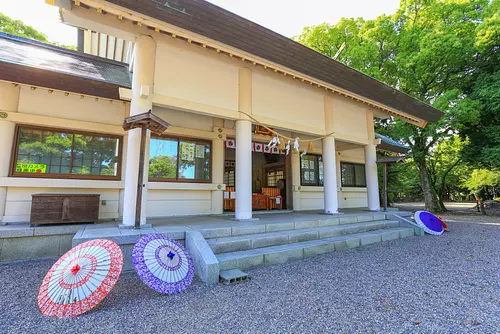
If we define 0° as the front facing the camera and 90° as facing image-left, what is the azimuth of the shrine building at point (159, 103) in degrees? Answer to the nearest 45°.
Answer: approximately 315°

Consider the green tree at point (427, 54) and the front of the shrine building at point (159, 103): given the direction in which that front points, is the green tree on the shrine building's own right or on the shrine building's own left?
on the shrine building's own left

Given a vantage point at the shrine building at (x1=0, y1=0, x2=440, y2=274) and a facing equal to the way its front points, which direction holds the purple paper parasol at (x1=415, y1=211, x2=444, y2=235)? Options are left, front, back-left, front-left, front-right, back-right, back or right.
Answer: front-left
